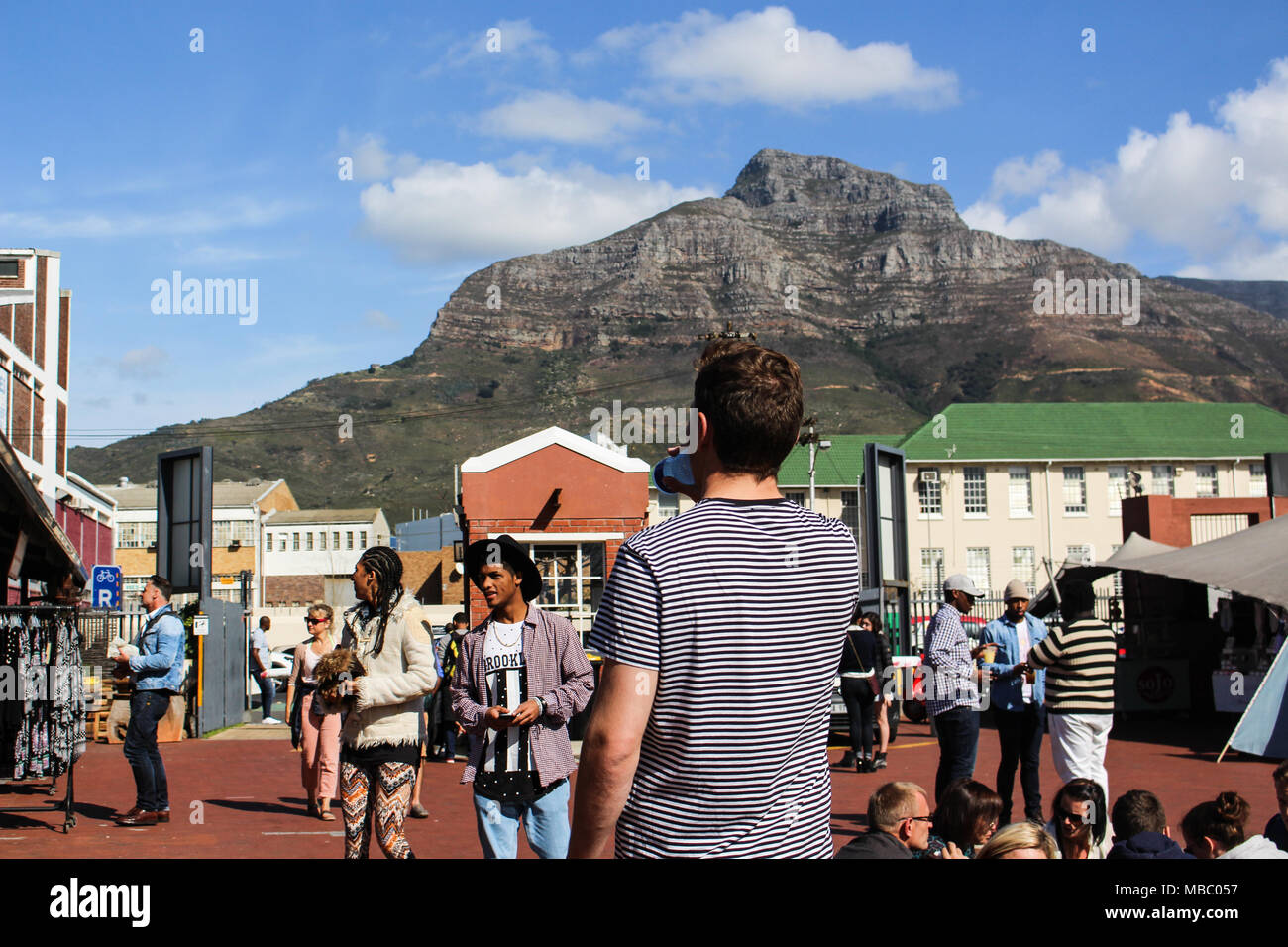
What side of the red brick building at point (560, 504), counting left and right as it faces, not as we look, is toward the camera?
front

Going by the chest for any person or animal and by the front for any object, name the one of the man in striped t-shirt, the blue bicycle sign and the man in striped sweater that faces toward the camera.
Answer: the blue bicycle sign

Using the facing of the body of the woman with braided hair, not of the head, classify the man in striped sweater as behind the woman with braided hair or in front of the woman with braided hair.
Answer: behind

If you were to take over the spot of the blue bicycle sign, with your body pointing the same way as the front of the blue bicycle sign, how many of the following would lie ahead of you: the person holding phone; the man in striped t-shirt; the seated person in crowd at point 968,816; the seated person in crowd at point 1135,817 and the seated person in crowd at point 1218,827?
5

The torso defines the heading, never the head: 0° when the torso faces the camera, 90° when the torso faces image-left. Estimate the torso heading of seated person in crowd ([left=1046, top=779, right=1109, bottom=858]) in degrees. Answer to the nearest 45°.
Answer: approximately 45°

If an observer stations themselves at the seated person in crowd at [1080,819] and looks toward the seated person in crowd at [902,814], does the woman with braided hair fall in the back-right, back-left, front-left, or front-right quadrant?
front-right

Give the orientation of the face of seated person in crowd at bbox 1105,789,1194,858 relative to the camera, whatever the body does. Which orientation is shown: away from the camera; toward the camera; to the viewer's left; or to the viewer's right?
away from the camera

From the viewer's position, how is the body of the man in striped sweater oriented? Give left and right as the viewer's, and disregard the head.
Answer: facing away from the viewer and to the left of the viewer

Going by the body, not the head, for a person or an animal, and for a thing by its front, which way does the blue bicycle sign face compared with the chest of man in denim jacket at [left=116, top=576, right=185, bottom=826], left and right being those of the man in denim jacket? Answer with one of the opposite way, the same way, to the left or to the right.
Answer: to the left

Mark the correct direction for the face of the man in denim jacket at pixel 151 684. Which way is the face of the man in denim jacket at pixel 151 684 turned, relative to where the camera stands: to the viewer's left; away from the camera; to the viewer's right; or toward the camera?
to the viewer's left

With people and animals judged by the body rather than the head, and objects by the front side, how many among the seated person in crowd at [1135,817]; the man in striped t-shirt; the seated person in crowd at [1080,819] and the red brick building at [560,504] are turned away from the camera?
2

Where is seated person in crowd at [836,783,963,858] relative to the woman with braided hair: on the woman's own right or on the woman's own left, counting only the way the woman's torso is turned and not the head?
on the woman's own left

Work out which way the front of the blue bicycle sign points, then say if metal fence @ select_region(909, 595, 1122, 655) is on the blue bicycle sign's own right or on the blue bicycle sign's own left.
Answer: on the blue bicycle sign's own left

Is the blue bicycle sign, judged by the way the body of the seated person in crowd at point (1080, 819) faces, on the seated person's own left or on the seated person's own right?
on the seated person's own right

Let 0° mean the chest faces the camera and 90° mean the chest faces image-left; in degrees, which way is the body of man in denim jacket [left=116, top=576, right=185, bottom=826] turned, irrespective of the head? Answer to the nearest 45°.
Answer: approximately 90°

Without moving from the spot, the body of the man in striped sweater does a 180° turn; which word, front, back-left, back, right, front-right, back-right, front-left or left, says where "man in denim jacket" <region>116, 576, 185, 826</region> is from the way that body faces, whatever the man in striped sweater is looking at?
back-right
